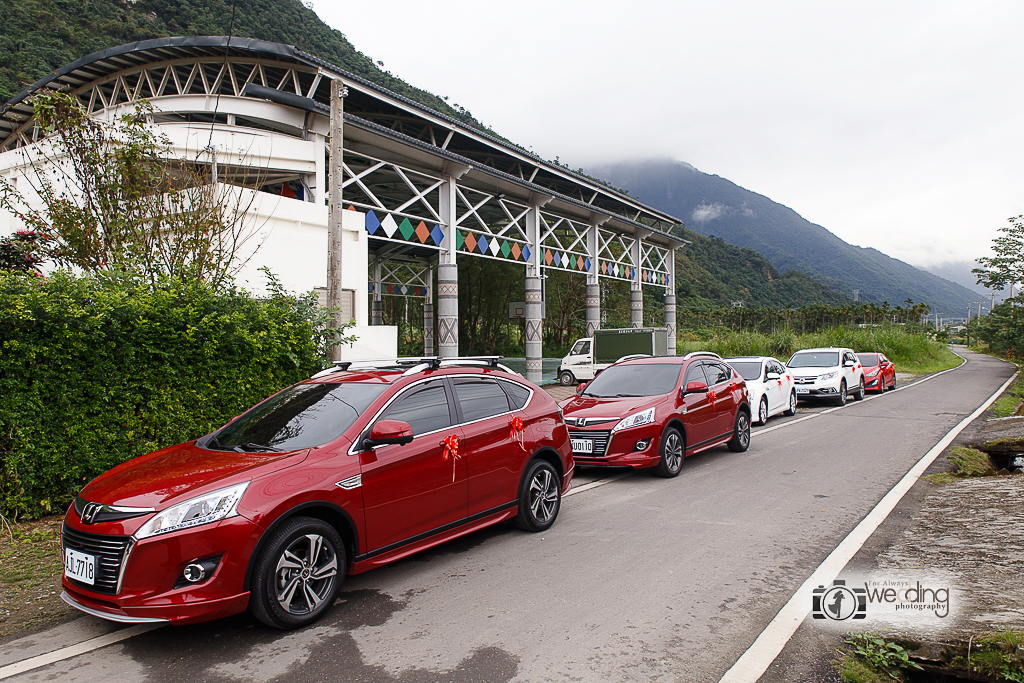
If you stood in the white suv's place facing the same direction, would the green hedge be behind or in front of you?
in front

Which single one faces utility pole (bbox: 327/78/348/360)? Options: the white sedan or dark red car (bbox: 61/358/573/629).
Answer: the white sedan

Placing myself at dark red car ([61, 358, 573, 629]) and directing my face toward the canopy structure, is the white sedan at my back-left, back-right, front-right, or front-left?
front-right

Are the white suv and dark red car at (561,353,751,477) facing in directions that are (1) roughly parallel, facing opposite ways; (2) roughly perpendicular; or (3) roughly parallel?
roughly parallel

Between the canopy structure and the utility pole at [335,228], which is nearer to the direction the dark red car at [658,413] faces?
the utility pole

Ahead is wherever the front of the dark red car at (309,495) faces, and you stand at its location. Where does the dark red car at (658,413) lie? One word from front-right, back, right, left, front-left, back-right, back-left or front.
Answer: back

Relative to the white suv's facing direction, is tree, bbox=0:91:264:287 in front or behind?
in front

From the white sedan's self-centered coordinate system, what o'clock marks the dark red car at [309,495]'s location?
The dark red car is roughly at 11 o'clock from the white sedan.

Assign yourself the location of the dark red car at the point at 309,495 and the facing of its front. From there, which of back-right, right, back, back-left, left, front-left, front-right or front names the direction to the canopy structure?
back-right

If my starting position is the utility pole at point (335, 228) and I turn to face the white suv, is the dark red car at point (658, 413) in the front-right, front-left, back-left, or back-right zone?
front-right

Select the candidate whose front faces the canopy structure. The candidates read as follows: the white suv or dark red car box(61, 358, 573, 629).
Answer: the white suv

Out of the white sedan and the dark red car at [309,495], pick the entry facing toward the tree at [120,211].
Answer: the white sedan

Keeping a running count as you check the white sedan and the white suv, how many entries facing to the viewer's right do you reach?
0

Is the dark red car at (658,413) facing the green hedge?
yes

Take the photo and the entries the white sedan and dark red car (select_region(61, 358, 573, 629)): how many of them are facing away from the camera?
0

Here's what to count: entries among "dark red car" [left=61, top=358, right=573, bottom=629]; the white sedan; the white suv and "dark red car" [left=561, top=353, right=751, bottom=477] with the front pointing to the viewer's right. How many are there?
0

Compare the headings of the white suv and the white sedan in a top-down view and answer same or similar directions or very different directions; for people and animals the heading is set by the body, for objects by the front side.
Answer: same or similar directions

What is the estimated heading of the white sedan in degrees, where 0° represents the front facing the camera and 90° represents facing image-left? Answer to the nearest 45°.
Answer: approximately 45°
